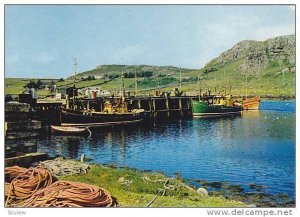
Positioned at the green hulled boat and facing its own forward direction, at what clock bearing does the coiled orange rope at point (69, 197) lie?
The coiled orange rope is roughly at 9 o'clock from the green hulled boat.

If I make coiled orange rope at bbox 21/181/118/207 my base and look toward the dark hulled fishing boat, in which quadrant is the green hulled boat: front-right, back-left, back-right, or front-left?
front-right

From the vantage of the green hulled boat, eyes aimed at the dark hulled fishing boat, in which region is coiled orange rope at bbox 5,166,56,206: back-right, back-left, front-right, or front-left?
front-left

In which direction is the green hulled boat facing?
to the viewer's left

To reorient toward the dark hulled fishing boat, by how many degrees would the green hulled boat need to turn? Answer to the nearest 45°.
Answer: approximately 45° to its left

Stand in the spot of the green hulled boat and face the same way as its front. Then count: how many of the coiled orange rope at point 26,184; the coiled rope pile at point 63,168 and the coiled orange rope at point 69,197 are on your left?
3

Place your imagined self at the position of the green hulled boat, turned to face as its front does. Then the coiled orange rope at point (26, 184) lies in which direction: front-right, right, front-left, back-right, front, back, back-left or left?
left

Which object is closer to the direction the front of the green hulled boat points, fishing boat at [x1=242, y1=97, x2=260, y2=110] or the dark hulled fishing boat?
the dark hulled fishing boat

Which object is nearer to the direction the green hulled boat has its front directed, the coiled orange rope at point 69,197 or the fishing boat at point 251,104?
the coiled orange rope

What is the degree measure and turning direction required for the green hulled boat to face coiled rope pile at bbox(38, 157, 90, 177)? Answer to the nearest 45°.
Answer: approximately 90° to its left

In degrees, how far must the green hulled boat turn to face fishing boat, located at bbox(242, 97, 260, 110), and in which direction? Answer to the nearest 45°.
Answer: approximately 135° to its right

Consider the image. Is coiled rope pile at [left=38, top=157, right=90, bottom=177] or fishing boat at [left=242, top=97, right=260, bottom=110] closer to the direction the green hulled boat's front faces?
the coiled rope pile
